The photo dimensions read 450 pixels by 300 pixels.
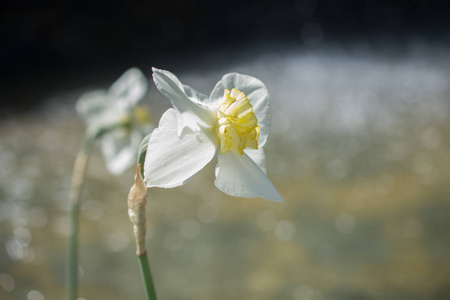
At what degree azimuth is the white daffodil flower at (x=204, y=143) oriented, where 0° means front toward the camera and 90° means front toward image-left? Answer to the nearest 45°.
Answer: approximately 315°
